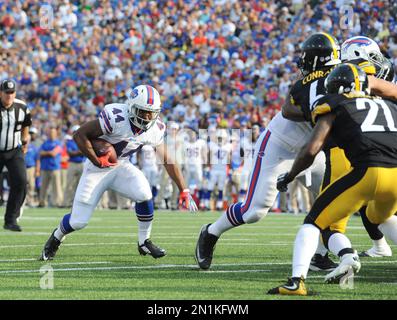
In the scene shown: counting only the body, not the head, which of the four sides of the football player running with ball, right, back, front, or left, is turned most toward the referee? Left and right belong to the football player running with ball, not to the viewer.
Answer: back

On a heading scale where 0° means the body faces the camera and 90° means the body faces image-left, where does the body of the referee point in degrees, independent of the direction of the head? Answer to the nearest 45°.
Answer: approximately 0°

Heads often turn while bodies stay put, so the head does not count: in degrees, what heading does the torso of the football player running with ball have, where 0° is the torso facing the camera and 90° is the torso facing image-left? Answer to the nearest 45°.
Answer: approximately 315°

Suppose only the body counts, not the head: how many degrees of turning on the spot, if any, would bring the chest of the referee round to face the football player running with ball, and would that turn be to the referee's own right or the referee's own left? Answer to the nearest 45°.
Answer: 0° — they already face them
